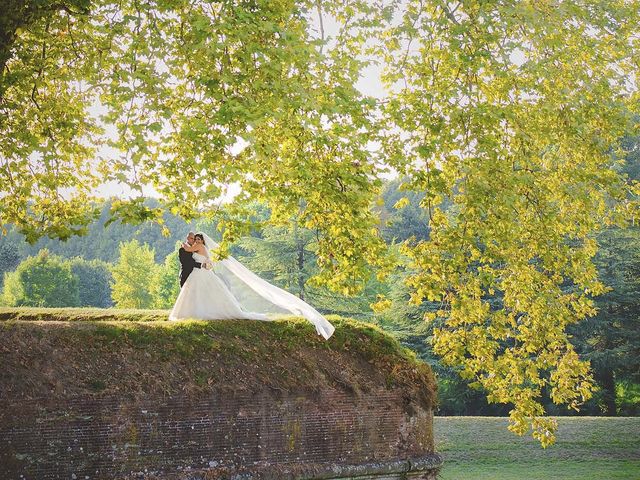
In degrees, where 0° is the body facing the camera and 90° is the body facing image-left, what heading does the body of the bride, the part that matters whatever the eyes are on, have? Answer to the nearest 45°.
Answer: approximately 90°

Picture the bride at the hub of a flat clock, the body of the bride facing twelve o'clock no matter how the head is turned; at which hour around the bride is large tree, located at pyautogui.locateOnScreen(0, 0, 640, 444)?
The large tree is roughly at 8 o'clock from the bride.
